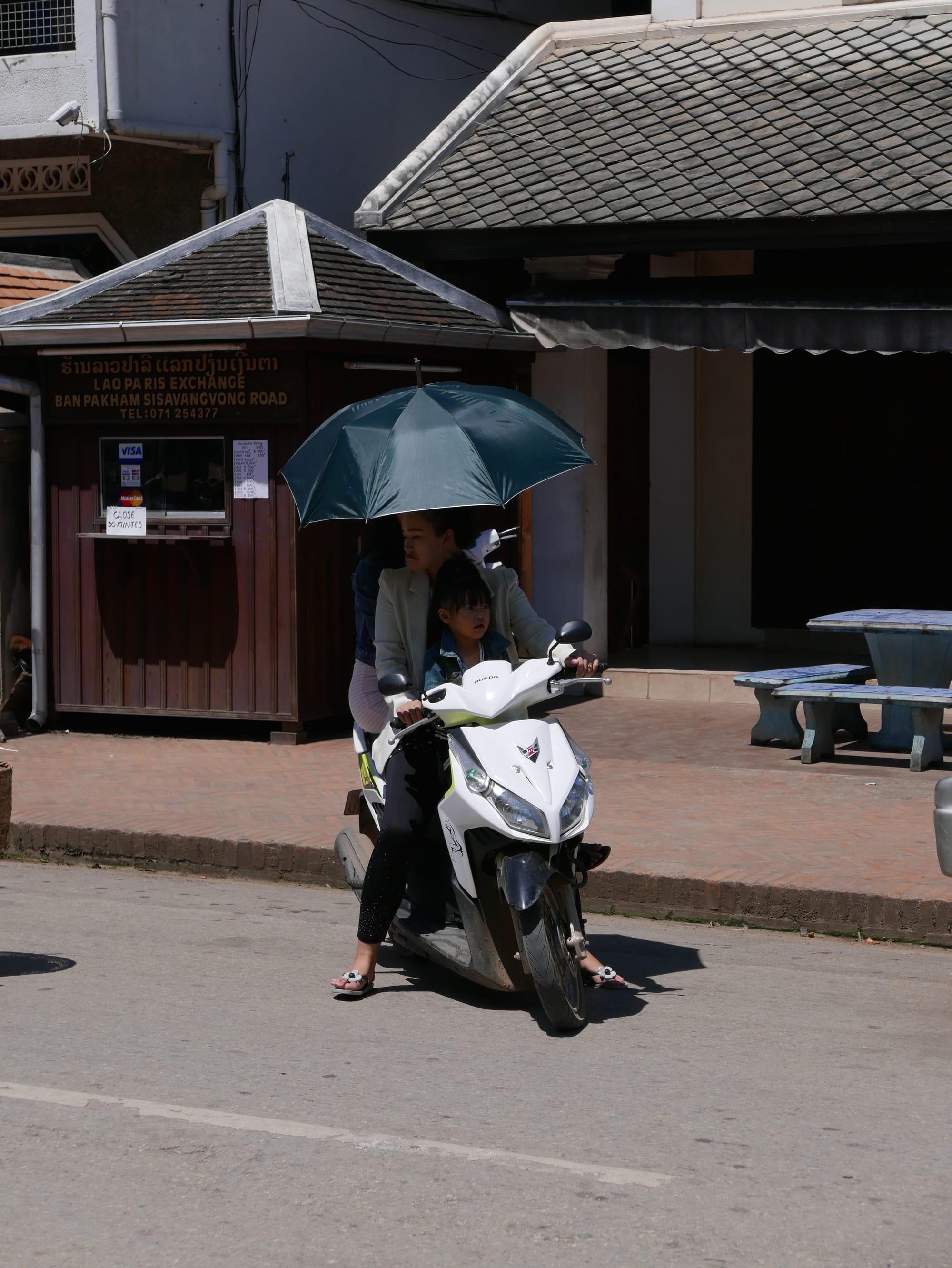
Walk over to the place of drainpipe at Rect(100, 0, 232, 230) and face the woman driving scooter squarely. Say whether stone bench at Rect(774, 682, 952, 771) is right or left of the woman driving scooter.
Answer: left

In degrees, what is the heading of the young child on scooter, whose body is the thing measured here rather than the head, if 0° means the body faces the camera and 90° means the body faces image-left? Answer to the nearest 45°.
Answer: approximately 315°

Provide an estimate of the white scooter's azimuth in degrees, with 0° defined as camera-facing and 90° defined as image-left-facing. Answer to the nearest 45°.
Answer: approximately 315°

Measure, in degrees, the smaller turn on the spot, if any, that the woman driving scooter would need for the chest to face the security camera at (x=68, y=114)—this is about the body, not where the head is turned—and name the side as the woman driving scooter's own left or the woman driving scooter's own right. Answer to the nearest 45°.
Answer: approximately 180°

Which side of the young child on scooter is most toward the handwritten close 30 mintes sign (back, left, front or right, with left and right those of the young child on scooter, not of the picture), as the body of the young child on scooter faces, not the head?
back

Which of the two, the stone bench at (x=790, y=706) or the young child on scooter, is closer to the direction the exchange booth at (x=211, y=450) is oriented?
the young child on scooter

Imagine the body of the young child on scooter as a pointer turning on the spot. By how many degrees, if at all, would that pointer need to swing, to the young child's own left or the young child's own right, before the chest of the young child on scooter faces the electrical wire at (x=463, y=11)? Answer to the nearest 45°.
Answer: approximately 135° to the young child's own left

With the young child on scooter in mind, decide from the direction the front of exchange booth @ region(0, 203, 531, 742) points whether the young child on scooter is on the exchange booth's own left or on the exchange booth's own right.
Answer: on the exchange booth's own left

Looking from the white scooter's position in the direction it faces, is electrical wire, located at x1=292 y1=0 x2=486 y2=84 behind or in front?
behind

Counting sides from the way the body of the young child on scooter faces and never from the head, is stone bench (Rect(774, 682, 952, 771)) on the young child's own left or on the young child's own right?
on the young child's own left

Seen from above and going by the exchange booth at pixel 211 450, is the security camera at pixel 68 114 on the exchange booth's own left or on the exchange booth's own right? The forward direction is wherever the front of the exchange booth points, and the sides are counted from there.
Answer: on the exchange booth's own right

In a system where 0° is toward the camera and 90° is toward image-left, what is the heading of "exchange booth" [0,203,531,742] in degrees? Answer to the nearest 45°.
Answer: approximately 45°
